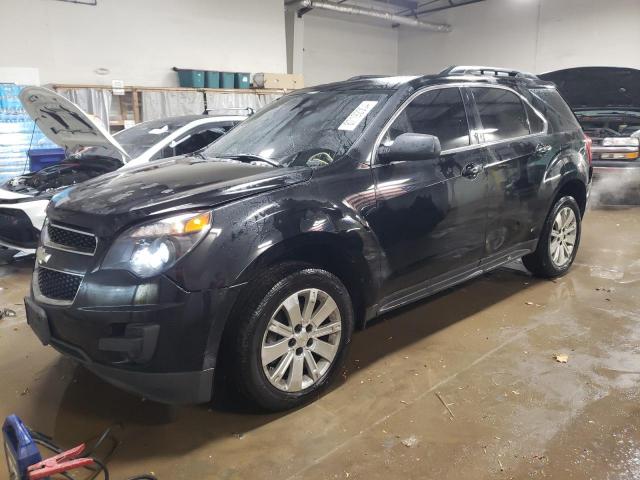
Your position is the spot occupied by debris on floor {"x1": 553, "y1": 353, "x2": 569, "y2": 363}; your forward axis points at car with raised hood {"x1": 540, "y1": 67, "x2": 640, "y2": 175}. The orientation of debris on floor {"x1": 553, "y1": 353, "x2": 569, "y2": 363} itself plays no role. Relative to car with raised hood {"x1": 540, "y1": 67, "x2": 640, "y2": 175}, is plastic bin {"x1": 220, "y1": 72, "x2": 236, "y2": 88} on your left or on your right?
left

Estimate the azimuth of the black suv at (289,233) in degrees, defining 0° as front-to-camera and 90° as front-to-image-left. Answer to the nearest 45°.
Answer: approximately 45°

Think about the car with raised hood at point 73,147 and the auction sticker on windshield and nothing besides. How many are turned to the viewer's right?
0

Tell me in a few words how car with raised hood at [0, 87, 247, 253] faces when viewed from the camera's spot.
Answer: facing the viewer and to the left of the viewer

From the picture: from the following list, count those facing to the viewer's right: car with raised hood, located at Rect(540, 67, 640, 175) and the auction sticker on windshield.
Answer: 0

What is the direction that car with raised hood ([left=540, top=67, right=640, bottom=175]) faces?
toward the camera

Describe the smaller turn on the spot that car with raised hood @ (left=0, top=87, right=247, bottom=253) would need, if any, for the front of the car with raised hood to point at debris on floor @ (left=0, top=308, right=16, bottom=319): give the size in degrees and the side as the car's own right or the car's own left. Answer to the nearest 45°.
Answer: approximately 45° to the car's own left

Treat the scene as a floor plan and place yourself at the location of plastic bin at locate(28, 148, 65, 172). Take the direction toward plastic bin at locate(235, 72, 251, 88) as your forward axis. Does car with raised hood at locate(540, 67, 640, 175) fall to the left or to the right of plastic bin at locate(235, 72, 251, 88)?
right

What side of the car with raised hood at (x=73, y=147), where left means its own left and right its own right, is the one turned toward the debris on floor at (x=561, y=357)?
left

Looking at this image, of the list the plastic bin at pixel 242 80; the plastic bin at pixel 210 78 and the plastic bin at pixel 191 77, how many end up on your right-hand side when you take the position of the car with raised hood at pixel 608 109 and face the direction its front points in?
3

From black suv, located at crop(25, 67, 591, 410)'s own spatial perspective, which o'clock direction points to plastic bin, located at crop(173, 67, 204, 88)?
The plastic bin is roughly at 4 o'clock from the black suv.
